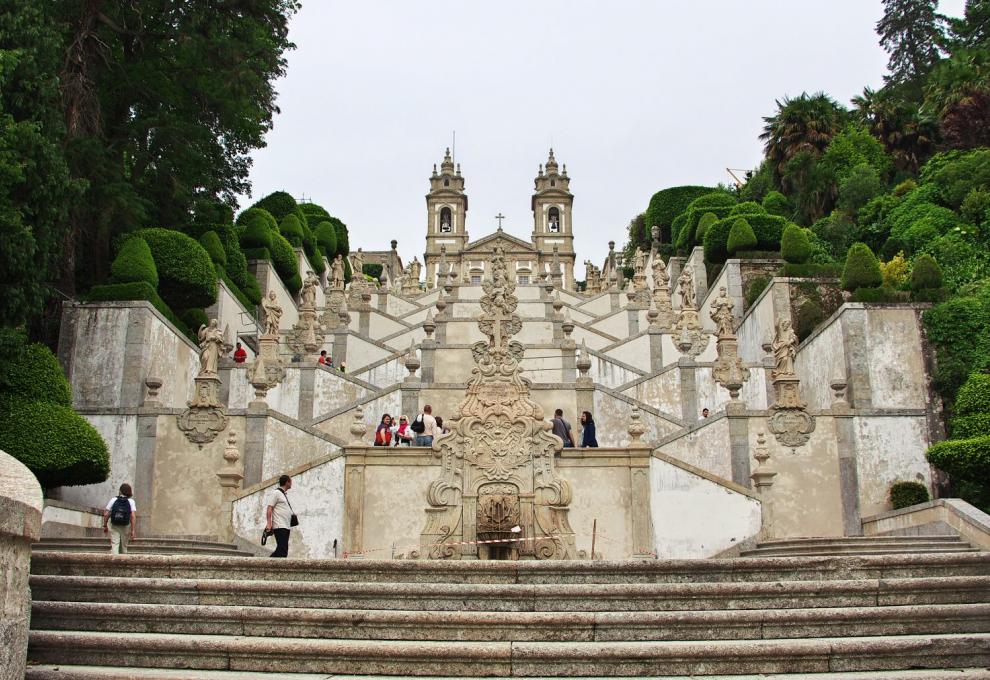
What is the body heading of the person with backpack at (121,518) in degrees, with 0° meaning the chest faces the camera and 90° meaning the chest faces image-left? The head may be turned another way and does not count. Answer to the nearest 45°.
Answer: approximately 180°

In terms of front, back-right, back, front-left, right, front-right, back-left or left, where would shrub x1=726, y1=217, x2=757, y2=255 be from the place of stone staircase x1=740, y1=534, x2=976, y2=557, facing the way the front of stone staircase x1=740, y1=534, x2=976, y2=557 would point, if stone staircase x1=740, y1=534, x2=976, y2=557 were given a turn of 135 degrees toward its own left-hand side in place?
front-left

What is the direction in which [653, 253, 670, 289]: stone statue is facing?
toward the camera

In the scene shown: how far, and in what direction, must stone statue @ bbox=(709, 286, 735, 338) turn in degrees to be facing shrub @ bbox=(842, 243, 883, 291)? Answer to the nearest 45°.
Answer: approximately 90° to its left

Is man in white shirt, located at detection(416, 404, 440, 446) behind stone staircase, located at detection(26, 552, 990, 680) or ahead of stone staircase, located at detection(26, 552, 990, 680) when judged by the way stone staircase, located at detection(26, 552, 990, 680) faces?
behind

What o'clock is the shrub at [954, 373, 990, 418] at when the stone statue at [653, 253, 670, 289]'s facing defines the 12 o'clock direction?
The shrub is roughly at 11 o'clock from the stone statue.

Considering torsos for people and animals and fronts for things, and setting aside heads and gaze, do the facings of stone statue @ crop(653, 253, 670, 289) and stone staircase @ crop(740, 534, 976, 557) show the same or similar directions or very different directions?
same or similar directions

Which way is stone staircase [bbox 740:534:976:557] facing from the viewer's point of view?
toward the camera

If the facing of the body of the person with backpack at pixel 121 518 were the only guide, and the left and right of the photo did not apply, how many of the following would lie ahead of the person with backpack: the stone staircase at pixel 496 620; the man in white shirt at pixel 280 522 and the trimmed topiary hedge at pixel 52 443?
1

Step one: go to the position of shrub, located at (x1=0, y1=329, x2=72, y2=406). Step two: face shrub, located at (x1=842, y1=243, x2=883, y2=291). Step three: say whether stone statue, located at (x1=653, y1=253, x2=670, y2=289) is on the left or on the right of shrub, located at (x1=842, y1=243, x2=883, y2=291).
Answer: left

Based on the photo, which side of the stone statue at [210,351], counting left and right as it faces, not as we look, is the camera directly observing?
front

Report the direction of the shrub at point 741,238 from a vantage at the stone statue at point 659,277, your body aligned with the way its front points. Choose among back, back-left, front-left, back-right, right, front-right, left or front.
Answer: left

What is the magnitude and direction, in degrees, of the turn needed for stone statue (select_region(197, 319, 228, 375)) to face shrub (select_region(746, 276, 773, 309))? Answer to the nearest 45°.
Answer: approximately 90° to its left
